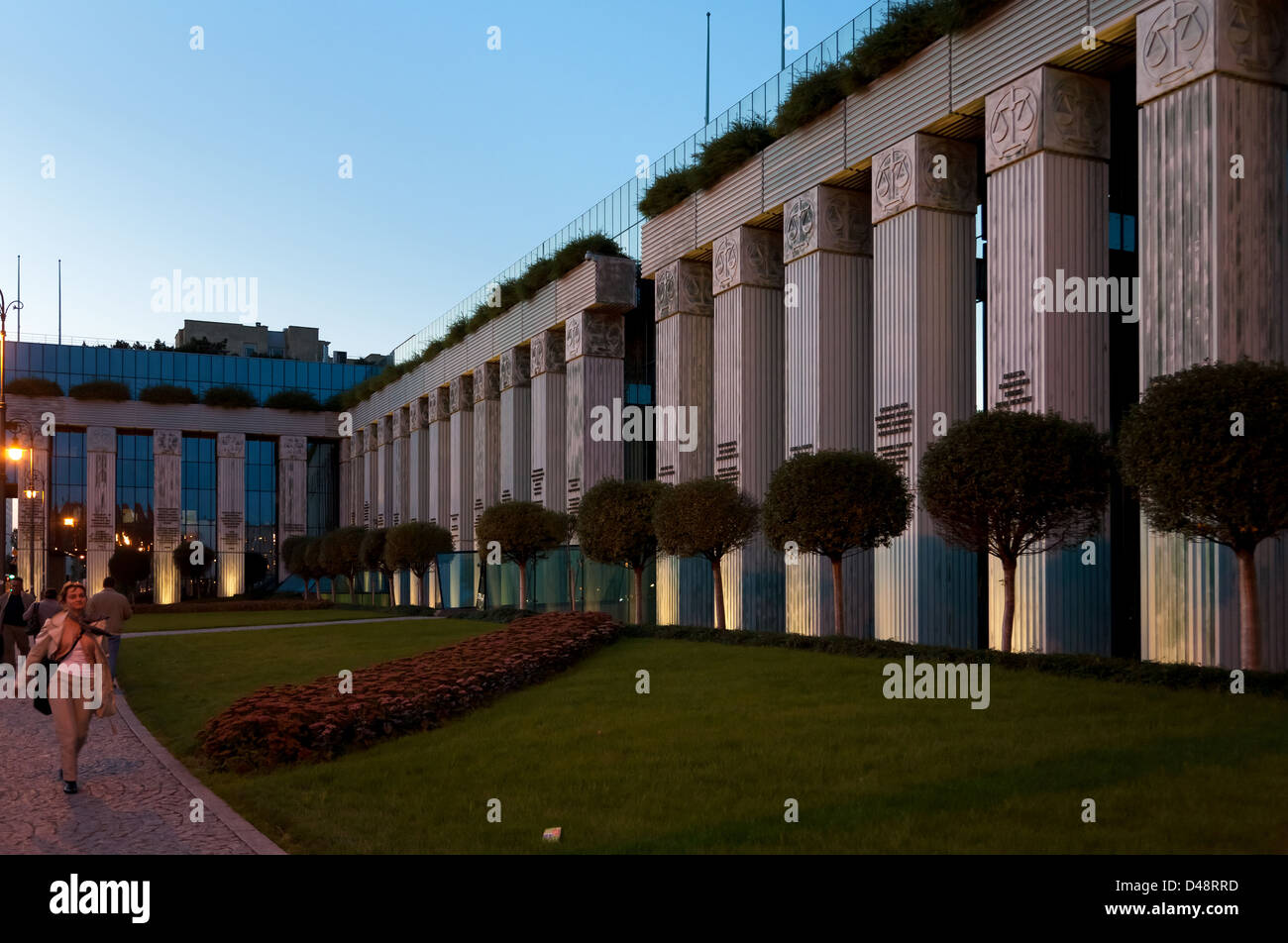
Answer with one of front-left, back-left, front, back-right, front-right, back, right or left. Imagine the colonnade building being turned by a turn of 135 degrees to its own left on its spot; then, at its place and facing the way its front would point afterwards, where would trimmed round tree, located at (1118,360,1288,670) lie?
right

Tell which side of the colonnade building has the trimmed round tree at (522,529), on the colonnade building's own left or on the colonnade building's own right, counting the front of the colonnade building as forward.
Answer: on the colonnade building's own right

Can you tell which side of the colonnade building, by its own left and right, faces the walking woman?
front

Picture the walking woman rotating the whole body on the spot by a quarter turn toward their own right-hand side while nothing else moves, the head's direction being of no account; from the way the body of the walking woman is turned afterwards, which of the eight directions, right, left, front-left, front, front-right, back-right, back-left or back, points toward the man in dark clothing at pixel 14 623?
right

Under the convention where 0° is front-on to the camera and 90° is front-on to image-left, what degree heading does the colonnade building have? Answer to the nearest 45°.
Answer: approximately 45°

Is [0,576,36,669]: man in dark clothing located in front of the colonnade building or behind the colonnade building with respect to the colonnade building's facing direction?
in front

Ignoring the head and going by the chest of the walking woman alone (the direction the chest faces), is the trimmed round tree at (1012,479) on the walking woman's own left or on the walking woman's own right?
on the walking woman's own left

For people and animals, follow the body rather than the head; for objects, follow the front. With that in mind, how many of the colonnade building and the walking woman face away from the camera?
0

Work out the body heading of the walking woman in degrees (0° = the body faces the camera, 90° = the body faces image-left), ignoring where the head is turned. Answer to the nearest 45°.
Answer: approximately 0°
